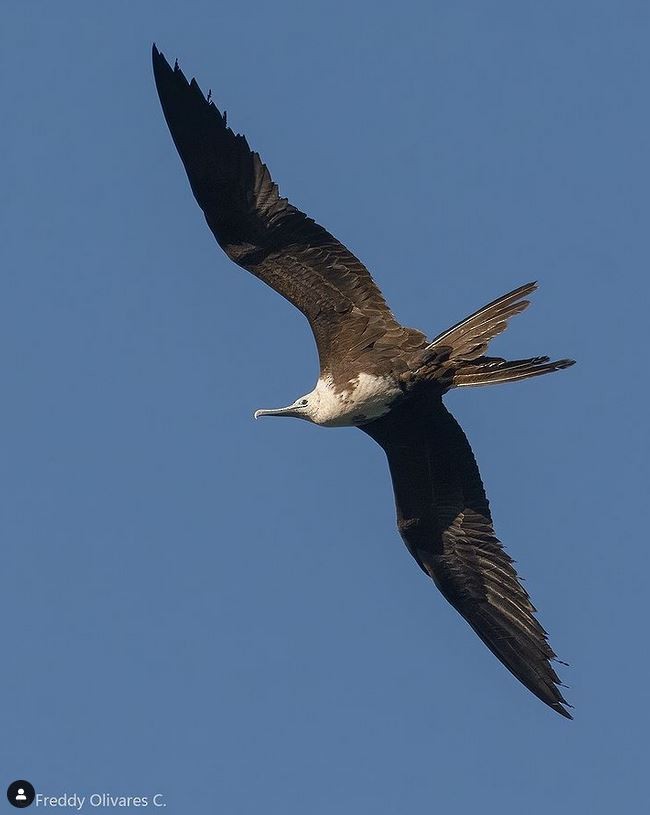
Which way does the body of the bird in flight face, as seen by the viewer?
to the viewer's left
